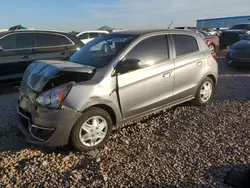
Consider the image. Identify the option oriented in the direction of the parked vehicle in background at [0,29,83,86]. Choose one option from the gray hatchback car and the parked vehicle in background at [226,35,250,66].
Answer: the parked vehicle in background at [226,35,250,66]

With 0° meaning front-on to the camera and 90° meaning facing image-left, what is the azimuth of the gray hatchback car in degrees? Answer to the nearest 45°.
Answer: approximately 45°

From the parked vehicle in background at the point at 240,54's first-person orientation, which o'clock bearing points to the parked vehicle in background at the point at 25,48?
the parked vehicle in background at the point at 25,48 is roughly at 12 o'clock from the parked vehicle in background at the point at 240,54.

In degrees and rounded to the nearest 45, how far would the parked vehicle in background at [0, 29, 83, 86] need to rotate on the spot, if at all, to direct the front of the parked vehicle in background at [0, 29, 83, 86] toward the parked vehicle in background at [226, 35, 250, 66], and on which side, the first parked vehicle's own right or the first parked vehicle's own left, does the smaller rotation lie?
approximately 180°

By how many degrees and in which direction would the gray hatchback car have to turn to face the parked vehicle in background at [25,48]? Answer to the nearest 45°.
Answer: approximately 90° to its right

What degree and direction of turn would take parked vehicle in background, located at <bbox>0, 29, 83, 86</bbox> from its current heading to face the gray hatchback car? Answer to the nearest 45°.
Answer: approximately 90° to its left

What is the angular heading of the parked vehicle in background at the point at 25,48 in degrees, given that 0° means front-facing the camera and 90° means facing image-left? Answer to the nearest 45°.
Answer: approximately 90°

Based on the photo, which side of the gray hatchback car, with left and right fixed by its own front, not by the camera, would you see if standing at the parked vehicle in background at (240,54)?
back
